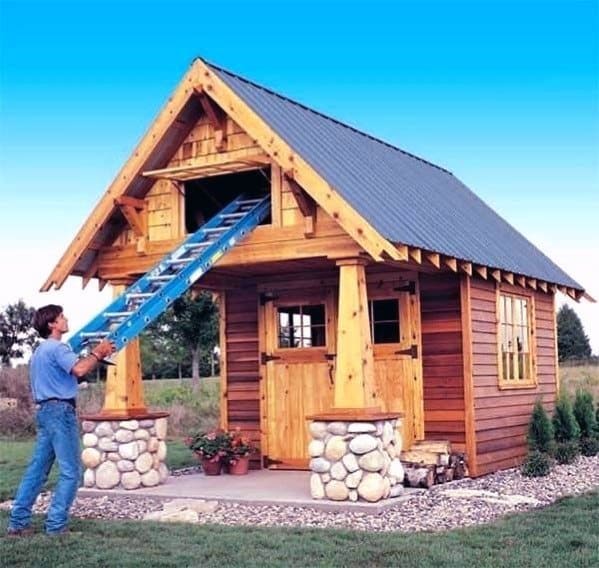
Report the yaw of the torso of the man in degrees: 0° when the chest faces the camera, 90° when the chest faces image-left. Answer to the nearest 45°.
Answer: approximately 225°

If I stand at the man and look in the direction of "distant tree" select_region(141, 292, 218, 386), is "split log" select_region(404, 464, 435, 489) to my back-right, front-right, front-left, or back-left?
front-right

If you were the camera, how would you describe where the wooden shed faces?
facing the viewer and to the left of the viewer

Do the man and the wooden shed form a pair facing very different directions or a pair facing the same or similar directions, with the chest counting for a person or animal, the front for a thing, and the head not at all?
very different directions

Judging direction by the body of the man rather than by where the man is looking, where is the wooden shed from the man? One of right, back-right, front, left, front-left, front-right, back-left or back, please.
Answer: front

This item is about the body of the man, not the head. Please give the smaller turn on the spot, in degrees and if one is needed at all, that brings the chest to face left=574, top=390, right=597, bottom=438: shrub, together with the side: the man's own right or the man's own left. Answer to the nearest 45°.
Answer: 0° — they already face it

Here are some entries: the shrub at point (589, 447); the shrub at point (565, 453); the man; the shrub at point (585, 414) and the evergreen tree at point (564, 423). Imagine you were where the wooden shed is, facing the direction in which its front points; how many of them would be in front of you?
1
